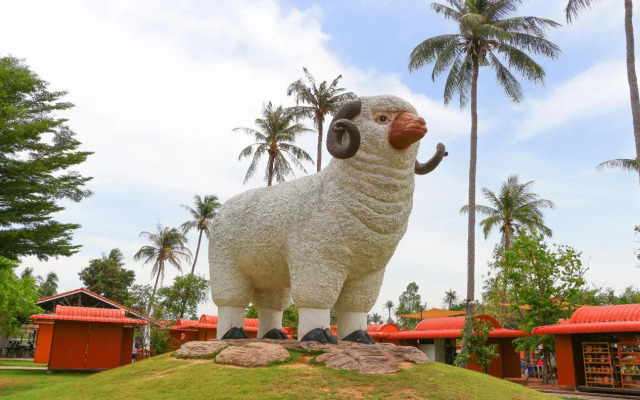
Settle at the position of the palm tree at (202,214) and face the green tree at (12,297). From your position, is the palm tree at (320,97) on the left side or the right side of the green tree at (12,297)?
left

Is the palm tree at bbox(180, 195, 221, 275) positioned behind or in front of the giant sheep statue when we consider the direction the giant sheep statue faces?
behind

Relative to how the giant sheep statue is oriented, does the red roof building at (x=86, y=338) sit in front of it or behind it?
behind

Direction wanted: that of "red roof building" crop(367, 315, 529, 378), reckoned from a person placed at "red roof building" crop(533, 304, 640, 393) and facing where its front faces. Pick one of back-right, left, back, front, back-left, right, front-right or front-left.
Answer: back-right

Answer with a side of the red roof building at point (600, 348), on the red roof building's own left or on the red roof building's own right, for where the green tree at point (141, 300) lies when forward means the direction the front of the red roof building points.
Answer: on the red roof building's own right

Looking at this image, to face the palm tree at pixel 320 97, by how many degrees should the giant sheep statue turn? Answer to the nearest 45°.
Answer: approximately 135° to its left

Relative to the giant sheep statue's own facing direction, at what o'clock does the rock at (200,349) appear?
The rock is roughly at 5 o'clock from the giant sheep statue.

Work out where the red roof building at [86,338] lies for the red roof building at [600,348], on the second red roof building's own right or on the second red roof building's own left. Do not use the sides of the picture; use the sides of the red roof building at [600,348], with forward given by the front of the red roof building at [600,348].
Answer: on the second red roof building's own right

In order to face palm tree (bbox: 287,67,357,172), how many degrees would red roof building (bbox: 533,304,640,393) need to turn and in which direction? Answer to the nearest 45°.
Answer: approximately 90° to its right
